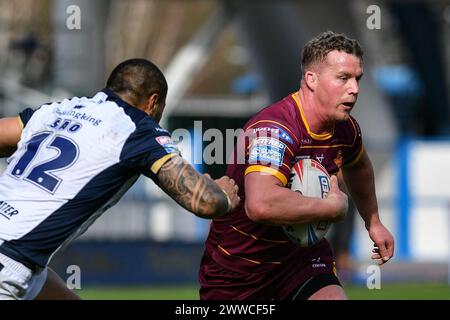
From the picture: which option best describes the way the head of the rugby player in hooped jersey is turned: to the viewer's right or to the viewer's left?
to the viewer's right

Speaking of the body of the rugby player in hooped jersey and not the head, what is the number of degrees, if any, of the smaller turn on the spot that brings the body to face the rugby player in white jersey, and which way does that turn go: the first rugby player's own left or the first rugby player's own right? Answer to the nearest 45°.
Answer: approximately 90° to the first rugby player's own right

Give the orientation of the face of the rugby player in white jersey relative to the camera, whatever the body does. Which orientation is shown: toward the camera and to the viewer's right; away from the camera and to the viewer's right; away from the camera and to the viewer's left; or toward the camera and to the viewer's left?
away from the camera and to the viewer's right

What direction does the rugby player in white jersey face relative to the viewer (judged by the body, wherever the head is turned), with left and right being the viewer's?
facing away from the viewer and to the right of the viewer
